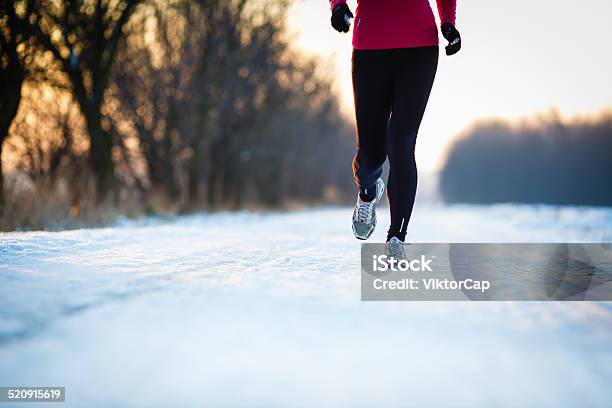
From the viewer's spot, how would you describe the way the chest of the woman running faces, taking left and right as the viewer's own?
facing the viewer

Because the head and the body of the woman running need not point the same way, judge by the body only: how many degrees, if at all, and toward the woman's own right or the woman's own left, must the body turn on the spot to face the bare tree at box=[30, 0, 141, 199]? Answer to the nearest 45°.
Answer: approximately 135° to the woman's own right
